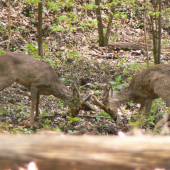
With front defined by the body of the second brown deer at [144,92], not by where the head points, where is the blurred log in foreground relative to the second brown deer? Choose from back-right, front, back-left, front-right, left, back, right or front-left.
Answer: left

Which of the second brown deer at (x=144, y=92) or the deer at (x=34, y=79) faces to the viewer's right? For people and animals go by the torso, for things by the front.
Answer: the deer

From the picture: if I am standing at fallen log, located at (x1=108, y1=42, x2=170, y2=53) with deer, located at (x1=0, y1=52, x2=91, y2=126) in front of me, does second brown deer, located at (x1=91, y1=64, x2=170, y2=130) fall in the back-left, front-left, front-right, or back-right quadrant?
front-left

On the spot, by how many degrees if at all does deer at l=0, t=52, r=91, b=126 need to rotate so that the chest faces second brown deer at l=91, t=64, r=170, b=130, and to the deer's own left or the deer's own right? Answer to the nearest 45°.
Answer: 0° — it already faces it

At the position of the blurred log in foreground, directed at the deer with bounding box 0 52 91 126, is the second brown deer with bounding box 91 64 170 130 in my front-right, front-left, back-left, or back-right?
front-right

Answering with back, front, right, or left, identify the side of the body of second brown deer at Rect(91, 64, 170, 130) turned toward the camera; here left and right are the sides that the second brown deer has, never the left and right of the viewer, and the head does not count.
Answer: left

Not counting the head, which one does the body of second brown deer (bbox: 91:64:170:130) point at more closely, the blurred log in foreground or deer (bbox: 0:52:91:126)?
the deer

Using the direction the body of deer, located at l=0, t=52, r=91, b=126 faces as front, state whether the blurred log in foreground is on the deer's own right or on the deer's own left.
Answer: on the deer's own right

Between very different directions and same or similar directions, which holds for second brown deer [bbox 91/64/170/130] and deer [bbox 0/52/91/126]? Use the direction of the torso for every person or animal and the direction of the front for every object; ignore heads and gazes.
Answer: very different directions

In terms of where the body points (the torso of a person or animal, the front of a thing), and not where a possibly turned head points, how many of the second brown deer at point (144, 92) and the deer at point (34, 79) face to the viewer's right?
1

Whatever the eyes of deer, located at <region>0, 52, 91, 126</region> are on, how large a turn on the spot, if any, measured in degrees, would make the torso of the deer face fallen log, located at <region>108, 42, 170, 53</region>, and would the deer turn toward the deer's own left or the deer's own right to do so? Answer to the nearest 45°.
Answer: approximately 45° to the deer's own left

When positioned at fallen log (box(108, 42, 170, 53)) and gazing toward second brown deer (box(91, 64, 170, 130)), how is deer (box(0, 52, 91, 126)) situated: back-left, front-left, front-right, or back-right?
front-right

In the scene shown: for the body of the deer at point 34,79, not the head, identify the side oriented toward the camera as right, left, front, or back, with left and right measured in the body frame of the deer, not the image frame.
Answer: right

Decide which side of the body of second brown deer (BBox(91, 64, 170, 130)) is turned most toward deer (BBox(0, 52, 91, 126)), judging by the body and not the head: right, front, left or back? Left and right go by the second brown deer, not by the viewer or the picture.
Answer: front
